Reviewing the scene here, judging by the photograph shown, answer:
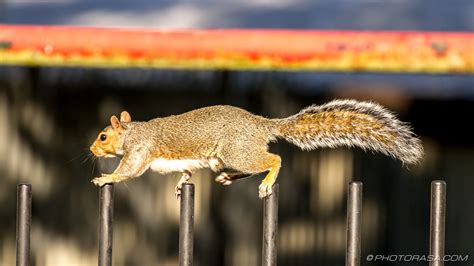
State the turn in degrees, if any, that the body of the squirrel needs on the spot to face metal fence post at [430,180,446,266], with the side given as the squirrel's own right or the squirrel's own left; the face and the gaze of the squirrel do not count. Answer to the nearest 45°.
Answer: approximately 135° to the squirrel's own left

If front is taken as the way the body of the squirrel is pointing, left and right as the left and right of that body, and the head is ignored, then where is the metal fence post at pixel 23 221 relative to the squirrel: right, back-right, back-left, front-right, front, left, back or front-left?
front-left

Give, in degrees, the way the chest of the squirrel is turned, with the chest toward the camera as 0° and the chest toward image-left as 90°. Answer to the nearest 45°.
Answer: approximately 90°
